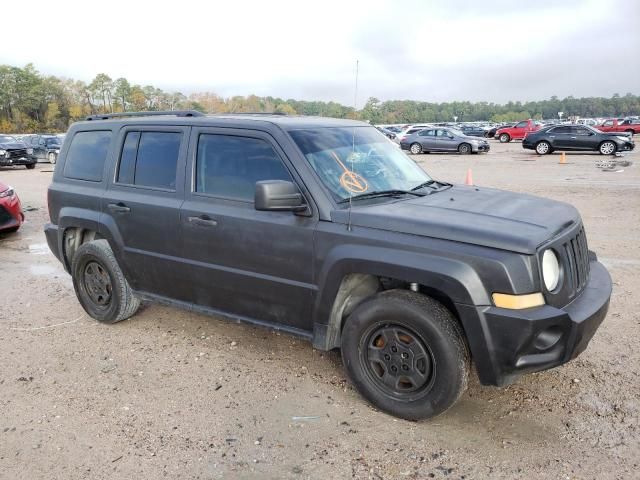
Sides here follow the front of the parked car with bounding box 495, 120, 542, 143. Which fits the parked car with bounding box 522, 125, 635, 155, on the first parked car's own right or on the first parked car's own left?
on the first parked car's own left

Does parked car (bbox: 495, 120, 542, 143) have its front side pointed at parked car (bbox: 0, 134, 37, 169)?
yes

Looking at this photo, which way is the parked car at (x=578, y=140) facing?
to the viewer's right

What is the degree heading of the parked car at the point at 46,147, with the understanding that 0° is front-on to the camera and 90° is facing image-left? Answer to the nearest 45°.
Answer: approximately 45°

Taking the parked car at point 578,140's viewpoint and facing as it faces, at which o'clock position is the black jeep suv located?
The black jeep suv is roughly at 3 o'clock from the parked car.

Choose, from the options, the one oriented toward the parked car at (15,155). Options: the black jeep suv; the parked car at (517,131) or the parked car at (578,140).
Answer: the parked car at (517,131)

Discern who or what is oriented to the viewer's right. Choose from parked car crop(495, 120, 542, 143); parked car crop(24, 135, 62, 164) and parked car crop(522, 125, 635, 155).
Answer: parked car crop(522, 125, 635, 155)

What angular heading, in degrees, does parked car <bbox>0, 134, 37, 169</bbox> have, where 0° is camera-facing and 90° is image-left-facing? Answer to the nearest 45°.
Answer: approximately 315°

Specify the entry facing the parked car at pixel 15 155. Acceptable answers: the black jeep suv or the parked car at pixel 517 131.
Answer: the parked car at pixel 517 131

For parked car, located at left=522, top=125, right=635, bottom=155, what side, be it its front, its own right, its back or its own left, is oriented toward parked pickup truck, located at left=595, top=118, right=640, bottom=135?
left

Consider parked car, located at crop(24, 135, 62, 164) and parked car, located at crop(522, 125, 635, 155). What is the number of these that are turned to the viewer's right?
1

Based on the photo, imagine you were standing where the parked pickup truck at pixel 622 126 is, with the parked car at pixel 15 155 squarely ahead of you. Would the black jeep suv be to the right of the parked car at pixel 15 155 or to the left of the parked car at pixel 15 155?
left

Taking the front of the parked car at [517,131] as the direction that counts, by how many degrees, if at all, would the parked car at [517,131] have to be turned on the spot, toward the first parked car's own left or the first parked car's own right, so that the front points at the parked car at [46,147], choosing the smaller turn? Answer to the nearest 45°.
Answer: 0° — it already faces it

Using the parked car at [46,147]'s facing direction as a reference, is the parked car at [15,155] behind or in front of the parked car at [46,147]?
in front

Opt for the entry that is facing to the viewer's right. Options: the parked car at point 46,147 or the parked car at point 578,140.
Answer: the parked car at point 578,140

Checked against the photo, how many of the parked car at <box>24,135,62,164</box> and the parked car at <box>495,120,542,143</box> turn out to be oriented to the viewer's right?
0
